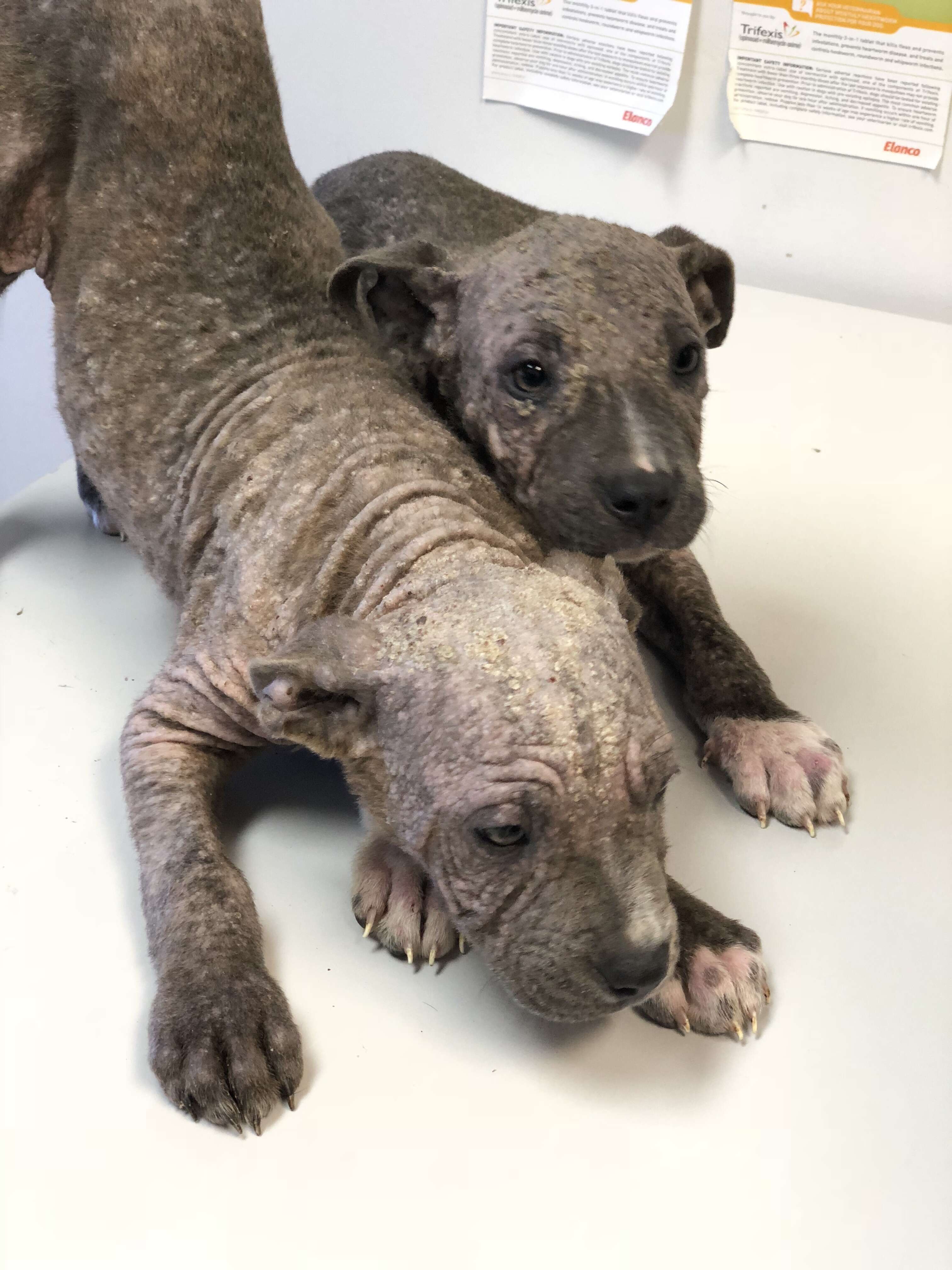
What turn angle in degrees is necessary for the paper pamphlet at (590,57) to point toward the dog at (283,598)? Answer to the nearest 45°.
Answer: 0° — it already faces it

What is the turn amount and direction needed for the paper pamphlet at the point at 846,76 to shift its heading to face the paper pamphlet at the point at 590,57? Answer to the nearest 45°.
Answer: approximately 90° to its right

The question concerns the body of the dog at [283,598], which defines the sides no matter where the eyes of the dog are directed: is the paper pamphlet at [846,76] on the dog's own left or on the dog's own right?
on the dog's own left

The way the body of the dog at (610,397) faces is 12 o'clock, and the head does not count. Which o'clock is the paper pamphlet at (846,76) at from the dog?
The paper pamphlet is roughly at 8 o'clock from the dog.

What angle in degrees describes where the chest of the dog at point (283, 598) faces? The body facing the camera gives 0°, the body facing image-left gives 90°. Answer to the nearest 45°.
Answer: approximately 315°

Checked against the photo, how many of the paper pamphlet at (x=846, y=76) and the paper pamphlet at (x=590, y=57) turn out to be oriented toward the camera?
2
